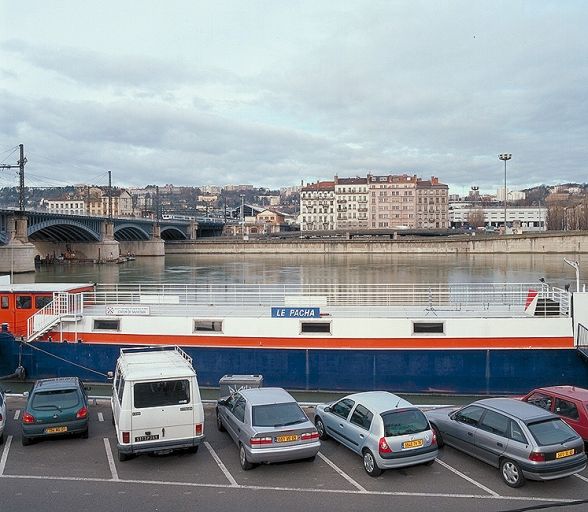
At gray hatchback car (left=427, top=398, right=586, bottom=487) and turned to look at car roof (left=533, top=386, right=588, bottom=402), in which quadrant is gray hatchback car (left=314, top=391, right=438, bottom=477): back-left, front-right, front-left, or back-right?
back-left

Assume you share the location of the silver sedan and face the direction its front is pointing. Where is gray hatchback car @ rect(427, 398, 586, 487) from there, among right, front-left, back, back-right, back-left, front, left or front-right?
back-right

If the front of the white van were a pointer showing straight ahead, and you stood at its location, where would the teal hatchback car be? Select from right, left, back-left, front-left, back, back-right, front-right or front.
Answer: front-left

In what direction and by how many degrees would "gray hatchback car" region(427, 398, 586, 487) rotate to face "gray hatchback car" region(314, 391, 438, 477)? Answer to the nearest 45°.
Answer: approximately 45° to its left

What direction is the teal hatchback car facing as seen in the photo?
away from the camera

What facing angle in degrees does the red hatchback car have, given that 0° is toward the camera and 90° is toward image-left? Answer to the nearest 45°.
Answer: approximately 135°

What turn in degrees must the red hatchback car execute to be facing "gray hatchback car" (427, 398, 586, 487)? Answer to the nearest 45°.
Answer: approximately 135° to its left

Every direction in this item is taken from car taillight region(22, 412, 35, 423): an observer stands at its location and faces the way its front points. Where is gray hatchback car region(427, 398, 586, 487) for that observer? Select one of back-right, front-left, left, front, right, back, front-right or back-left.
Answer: front-left

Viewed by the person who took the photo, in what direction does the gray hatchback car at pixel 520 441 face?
facing away from the viewer and to the left of the viewer

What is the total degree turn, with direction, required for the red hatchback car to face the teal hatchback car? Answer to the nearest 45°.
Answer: approximately 45° to its left

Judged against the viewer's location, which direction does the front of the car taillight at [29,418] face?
facing the viewer

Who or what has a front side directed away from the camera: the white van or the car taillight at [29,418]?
the white van

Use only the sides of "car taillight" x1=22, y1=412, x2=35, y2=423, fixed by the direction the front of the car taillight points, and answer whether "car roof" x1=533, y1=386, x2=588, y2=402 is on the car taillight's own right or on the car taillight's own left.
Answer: on the car taillight's own left

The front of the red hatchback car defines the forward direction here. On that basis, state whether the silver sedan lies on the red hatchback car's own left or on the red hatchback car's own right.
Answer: on the red hatchback car's own left

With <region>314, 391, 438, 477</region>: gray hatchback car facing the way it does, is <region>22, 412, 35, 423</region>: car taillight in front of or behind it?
in front

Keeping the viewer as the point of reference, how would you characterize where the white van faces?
facing away from the viewer

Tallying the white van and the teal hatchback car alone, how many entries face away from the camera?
2

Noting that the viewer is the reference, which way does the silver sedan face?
facing away from the viewer and to the left of the viewer
